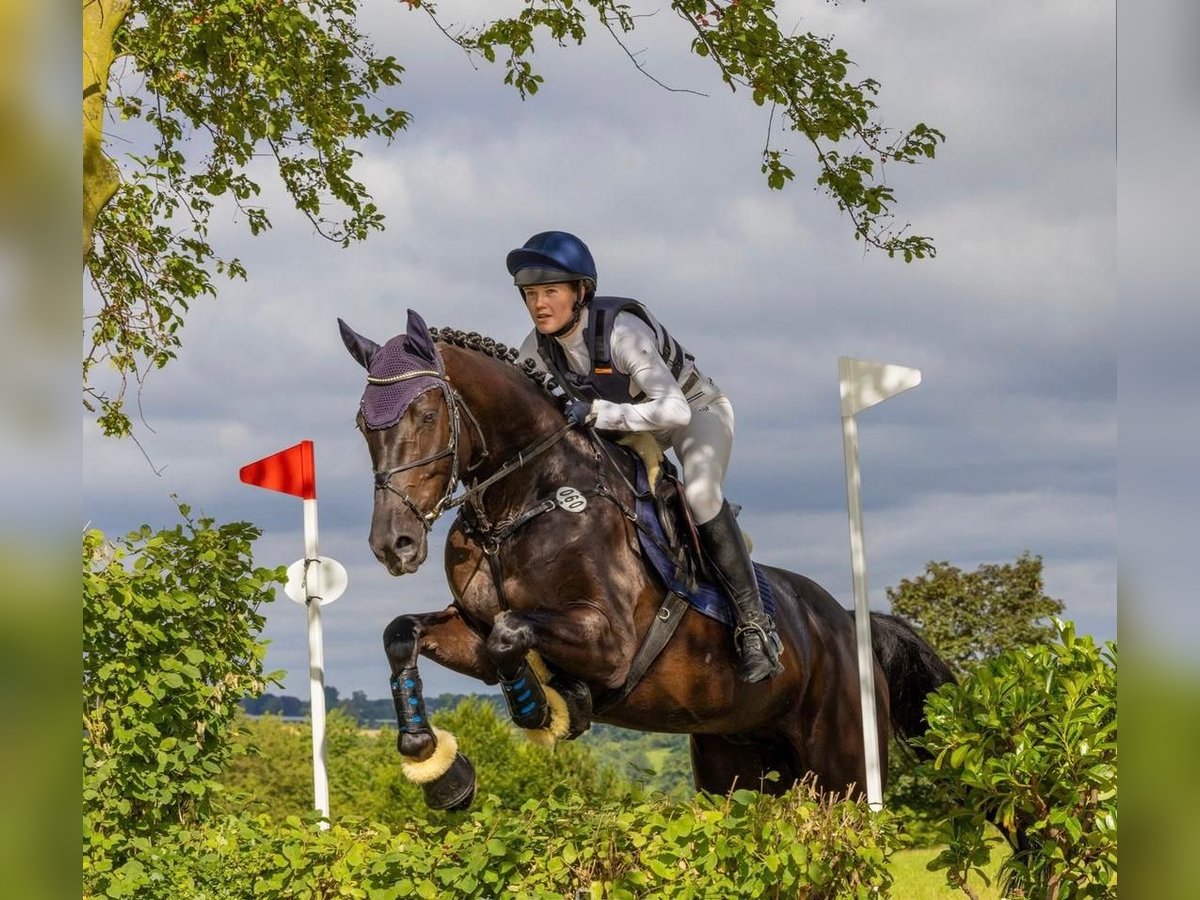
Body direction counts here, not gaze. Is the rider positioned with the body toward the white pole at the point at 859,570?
no

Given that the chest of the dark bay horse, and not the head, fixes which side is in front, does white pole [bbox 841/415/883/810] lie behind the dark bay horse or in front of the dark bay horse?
behind

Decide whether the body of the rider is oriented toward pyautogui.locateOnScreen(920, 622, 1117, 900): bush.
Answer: no

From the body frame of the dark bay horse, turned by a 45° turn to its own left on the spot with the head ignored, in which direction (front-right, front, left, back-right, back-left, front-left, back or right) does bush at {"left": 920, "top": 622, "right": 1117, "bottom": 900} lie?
left

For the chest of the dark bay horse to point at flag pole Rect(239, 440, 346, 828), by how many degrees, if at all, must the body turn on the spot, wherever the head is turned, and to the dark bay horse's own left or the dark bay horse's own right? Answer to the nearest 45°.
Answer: approximately 90° to the dark bay horse's own right

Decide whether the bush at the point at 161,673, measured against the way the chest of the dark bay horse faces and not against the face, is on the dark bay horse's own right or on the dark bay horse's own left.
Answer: on the dark bay horse's own right

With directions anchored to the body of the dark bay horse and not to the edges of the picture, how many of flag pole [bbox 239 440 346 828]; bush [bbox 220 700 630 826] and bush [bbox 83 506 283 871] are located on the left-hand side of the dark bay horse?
0

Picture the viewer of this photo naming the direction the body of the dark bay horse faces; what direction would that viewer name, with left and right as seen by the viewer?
facing the viewer and to the left of the viewer

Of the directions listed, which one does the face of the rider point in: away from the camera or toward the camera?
toward the camera

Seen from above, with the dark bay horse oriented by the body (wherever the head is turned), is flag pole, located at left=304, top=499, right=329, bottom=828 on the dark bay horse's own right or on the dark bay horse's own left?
on the dark bay horse's own right

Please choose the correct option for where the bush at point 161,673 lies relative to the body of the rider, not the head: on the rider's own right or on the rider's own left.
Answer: on the rider's own right

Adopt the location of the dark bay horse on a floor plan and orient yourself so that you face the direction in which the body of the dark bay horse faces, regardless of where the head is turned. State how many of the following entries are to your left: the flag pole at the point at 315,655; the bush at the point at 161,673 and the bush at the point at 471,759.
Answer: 0

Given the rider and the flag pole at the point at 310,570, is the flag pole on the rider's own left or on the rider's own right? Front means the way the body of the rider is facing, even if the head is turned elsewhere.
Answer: on the rider's own right
